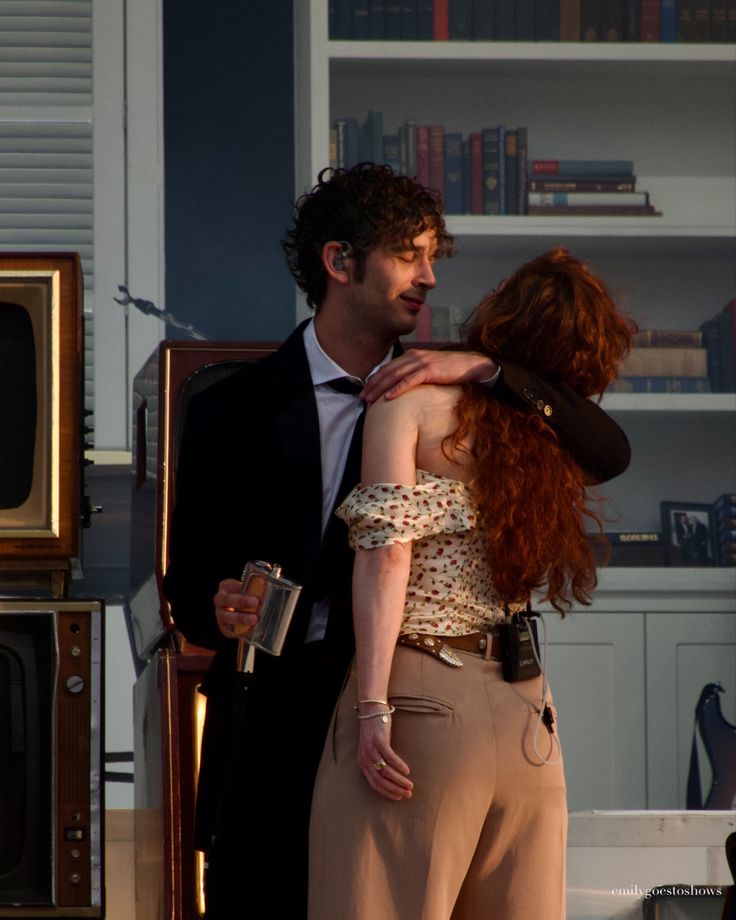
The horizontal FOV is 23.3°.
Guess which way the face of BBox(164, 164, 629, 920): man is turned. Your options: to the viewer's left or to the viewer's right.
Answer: to the viewer's right

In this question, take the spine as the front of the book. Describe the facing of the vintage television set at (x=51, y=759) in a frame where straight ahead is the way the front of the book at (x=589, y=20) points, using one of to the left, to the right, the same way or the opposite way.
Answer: the same way

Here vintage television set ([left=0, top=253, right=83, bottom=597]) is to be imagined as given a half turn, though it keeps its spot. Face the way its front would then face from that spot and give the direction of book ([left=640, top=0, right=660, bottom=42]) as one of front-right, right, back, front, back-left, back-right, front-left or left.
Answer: front-right

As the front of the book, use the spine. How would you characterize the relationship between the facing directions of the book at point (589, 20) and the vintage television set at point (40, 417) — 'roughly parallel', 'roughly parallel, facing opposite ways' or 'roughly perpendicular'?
roughly parallel

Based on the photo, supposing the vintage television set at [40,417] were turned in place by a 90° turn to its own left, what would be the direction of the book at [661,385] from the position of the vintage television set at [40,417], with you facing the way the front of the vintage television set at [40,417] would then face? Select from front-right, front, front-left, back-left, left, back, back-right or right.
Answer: front-left

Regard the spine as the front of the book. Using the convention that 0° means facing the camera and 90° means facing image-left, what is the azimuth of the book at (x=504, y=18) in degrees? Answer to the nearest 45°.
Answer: approximately 0°

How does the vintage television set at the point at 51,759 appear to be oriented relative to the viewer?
toward the camera

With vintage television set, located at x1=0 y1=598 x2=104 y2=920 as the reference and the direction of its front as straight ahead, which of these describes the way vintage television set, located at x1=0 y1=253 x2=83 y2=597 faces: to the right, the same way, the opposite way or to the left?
the same way

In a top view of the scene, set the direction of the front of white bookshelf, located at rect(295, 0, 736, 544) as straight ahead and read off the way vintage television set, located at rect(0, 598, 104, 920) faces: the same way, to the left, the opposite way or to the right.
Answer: the same way

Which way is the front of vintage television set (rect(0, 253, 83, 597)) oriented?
toward the camera

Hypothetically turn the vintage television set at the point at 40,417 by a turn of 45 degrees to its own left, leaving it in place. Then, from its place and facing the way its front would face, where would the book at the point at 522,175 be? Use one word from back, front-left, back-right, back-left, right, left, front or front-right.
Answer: left
